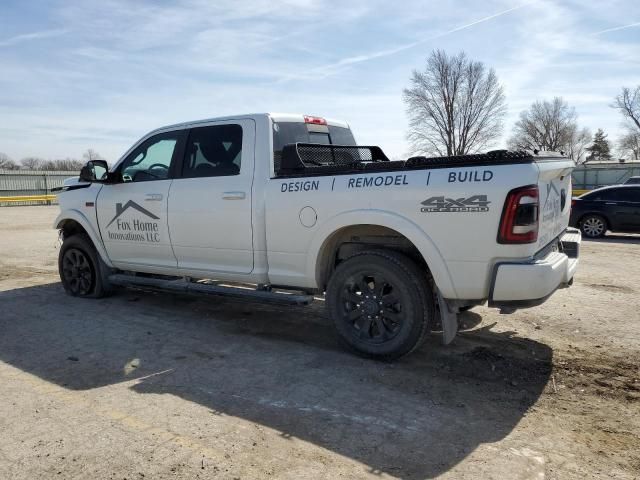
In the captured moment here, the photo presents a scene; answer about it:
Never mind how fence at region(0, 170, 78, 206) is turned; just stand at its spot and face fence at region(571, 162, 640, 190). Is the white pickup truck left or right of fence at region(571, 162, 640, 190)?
right

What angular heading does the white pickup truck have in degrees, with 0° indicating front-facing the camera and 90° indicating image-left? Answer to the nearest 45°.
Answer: approximately 135°

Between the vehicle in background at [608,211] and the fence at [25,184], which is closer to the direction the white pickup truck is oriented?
the fence

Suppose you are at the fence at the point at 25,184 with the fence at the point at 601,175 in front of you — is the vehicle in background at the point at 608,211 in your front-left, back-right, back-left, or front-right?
front-right

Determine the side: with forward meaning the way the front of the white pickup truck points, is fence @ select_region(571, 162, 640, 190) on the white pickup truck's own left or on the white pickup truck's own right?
on the white pickup truck's own right

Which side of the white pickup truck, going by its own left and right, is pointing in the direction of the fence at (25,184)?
front

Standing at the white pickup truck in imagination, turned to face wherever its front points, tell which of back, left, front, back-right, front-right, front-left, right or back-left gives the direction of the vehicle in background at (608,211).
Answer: right
